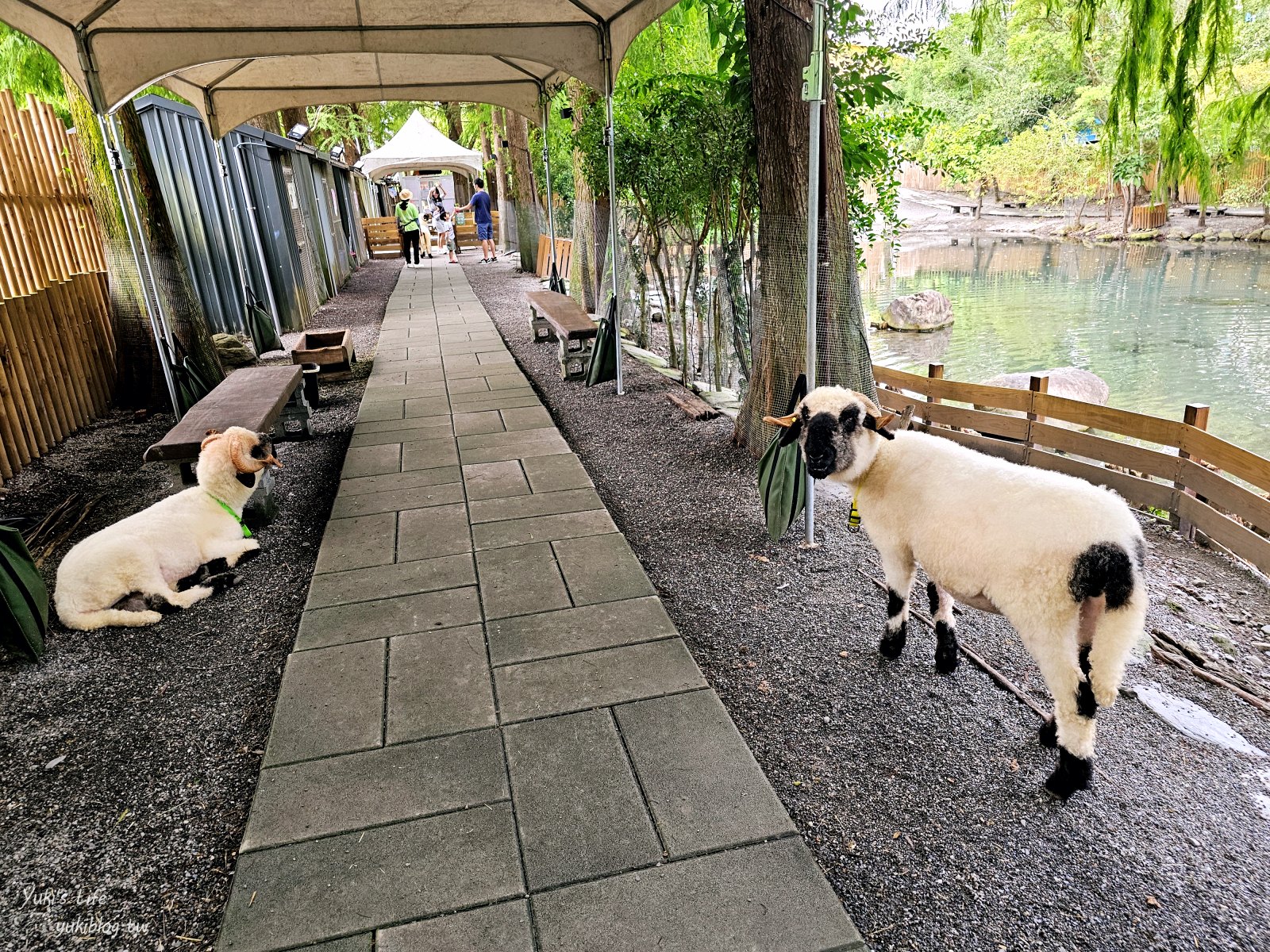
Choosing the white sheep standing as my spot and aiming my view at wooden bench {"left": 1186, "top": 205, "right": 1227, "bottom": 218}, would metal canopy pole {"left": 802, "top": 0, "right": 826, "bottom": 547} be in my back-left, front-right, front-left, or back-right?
front-left

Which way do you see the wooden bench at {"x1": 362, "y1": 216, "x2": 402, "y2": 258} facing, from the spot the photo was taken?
facing the viewer

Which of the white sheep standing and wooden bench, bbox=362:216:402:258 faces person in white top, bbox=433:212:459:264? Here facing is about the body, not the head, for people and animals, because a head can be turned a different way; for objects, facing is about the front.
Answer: the white sheep standing

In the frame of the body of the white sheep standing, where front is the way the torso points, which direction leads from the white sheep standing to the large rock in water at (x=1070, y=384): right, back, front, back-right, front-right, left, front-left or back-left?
front-right

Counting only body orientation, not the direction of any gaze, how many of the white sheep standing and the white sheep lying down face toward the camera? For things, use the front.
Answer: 0

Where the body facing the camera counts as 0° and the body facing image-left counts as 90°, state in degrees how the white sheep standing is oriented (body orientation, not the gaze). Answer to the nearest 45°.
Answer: approximately 135°

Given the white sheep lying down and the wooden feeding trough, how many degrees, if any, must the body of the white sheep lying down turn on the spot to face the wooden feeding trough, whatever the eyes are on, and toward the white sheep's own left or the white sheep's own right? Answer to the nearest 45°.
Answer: approximately 45° to the white sheep's own left

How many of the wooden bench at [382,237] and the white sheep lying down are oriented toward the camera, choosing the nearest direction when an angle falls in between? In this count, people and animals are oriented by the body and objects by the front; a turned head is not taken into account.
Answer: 1

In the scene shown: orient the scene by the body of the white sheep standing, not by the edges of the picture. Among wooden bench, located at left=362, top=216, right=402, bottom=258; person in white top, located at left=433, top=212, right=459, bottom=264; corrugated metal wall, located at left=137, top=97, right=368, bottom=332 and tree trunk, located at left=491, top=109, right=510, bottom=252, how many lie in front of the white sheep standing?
4

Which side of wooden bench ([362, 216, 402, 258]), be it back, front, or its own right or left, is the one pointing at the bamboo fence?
front

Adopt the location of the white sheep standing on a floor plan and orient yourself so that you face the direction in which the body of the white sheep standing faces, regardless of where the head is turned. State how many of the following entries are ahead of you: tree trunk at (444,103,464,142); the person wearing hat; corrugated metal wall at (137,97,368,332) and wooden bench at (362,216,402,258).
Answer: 4

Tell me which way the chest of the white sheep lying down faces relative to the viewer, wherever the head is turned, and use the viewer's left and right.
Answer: facing away from the viewer and to the right of the viewer

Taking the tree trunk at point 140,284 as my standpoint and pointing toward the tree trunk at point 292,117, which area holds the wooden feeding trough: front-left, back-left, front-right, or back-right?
front-right

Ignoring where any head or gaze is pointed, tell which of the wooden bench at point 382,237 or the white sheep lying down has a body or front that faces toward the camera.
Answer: the wooden bench

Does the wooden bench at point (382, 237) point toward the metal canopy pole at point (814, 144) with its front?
yes

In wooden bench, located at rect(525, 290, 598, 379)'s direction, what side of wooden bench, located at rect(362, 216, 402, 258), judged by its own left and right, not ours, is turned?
front
